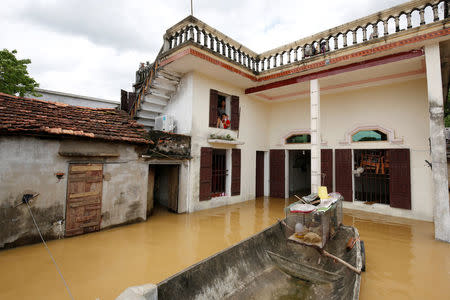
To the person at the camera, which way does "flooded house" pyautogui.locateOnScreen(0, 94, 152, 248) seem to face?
facing the viewer and to the right of the viewer

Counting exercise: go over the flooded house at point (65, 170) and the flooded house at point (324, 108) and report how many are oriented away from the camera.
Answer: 0

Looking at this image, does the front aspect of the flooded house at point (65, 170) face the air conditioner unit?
no

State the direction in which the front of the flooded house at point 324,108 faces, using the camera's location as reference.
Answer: facing the viewer and to the left of the viewer

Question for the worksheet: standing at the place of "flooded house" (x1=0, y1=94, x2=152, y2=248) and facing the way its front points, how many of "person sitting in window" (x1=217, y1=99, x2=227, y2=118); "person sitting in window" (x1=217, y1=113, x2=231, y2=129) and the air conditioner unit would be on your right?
0

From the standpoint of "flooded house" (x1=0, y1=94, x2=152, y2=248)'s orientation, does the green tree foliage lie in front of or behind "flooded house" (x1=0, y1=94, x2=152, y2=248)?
behind

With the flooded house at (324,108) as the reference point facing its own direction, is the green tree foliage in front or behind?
in front

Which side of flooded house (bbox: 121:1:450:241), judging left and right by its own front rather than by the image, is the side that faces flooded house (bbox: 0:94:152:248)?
front
